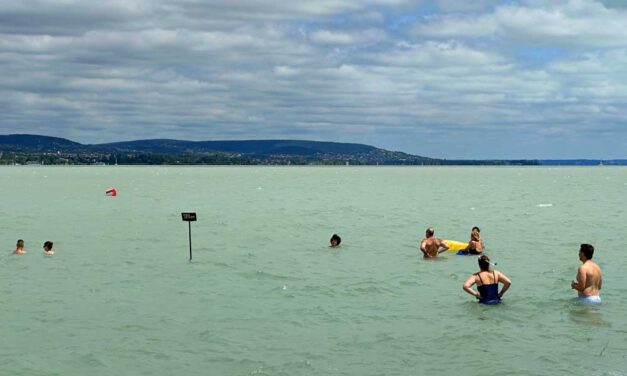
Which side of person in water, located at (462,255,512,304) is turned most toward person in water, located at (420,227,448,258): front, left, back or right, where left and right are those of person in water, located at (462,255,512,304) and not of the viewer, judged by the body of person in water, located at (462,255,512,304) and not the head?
front

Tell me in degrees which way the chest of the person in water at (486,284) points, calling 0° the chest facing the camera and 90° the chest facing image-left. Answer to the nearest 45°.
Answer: approximately 180°

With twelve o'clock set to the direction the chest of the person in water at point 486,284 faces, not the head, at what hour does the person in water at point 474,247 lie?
the person in water at point 474,247 is roughly at 12 o'clock from the person in water at point 486,284.
